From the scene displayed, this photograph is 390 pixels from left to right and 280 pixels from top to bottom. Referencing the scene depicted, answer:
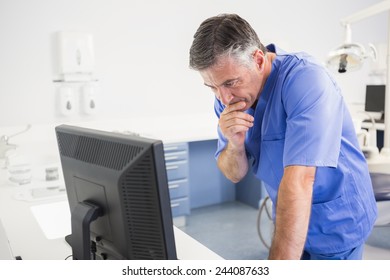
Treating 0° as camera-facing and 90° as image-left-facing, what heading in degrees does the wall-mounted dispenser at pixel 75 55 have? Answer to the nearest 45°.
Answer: approximately 0°

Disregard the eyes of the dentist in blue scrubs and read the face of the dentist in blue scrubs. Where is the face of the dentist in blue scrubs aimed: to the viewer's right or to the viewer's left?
to the viewer's left

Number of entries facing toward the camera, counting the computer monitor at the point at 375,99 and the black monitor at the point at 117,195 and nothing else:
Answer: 1

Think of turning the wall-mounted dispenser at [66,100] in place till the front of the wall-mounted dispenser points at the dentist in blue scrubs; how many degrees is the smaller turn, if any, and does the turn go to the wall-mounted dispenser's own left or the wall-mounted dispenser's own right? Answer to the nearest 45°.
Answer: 0° — it already faces them

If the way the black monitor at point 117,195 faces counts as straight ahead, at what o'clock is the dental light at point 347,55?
The dental light is roughly at 12 o'clock from the black monitor.

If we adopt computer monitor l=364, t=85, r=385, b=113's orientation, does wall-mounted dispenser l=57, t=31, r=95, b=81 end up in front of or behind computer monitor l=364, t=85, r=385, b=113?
in front

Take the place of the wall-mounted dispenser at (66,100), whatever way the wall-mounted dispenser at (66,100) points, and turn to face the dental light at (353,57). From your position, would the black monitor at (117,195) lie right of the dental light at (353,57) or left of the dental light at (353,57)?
right

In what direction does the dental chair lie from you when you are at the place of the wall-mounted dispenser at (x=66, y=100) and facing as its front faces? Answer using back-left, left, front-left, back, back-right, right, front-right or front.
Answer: front-left

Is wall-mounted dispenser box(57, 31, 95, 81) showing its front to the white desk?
yes

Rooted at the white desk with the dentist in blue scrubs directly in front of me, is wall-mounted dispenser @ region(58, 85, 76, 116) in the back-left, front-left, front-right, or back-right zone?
back-left

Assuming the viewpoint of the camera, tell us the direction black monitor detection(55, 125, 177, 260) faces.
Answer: facing away from the viewer and to the right of the viewer

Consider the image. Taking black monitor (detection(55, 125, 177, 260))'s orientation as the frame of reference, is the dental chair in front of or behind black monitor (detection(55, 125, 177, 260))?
in front

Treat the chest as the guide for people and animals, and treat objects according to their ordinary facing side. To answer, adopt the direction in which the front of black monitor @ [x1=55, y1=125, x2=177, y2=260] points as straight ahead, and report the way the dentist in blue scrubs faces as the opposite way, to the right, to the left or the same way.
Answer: the opposite way

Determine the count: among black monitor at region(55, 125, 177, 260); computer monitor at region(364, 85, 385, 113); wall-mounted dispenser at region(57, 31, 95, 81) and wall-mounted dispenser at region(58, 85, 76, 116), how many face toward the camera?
3
